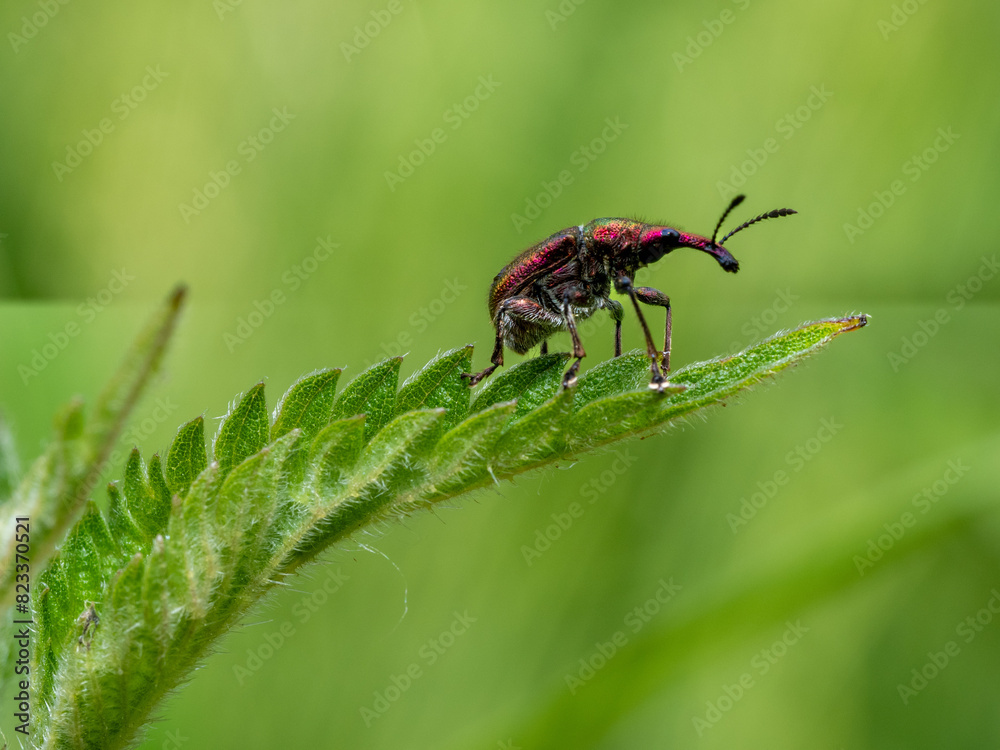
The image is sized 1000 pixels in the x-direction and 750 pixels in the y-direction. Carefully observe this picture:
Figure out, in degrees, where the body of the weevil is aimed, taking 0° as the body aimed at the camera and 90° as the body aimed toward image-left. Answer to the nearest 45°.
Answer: approximately 270°
